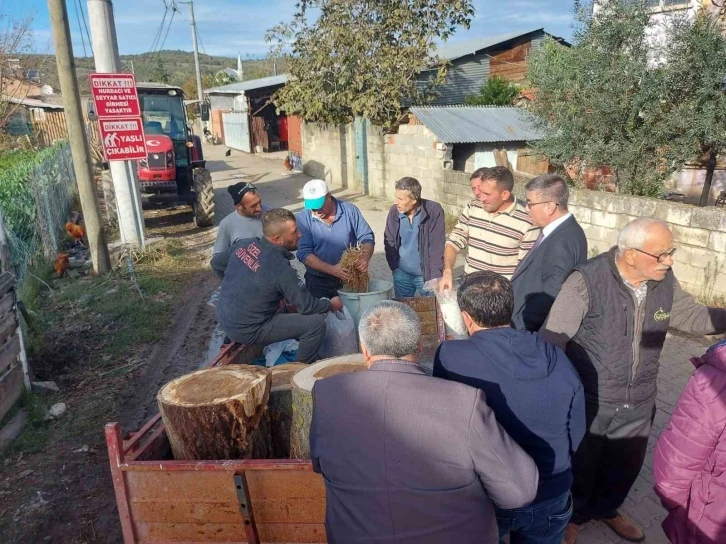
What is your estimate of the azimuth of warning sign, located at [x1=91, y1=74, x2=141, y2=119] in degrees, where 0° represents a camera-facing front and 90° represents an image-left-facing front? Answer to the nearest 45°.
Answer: approximately 0°

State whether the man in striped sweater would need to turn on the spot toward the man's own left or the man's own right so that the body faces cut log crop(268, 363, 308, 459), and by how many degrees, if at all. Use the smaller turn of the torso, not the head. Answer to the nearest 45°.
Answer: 0° — they already face it

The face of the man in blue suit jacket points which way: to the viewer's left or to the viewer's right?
to the viewer's left

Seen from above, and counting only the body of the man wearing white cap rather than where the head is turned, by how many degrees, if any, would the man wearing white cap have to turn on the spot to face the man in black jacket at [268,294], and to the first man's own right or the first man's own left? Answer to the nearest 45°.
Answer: approximately 45° to the first man's own right

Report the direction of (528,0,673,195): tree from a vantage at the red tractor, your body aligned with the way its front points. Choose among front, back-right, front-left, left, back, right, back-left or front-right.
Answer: front-left

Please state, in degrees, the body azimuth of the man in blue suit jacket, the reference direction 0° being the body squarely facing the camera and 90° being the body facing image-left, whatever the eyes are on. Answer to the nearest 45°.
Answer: approximately 90°

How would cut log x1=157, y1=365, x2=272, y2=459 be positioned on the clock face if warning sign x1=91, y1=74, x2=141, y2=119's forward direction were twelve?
The cut log is roughly at 12 o'clock from the warning sign.

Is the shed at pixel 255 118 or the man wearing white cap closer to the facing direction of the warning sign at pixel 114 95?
the man wearing white cap

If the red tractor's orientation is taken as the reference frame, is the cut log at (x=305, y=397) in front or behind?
in front
